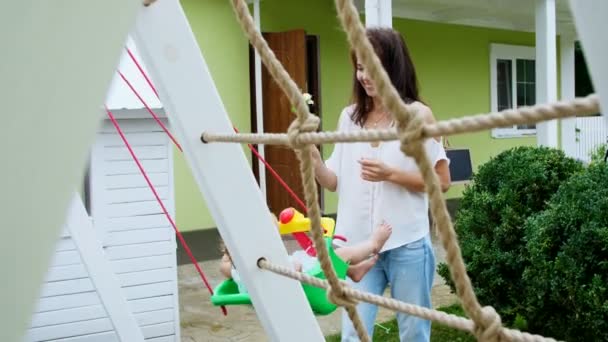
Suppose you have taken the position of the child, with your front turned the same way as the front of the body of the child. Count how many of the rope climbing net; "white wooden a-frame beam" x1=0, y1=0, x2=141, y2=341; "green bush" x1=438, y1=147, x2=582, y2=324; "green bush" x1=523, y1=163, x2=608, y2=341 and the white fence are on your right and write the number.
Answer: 2

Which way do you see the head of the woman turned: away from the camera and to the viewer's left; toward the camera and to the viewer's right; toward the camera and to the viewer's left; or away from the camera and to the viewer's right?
toward the camera and to the viewer's left

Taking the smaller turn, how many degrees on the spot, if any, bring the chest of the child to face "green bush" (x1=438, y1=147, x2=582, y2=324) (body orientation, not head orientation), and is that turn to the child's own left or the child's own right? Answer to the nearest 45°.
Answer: approximately 45° to the child's own left

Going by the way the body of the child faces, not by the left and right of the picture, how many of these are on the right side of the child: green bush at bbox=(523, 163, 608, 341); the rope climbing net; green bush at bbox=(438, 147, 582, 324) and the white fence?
1

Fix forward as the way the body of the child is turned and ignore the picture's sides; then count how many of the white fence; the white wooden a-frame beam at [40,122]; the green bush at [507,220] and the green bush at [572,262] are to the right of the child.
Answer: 1

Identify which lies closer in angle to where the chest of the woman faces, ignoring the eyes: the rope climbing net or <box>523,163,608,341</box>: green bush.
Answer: the rope climbing net

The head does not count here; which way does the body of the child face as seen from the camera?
to the viewer's right

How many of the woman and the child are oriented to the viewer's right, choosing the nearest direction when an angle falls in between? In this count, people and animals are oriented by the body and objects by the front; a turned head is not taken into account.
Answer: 1

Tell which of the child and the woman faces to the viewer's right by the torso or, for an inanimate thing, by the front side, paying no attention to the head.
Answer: the child

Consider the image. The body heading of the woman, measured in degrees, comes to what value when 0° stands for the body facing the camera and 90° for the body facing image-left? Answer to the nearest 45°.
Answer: approximately 45°
